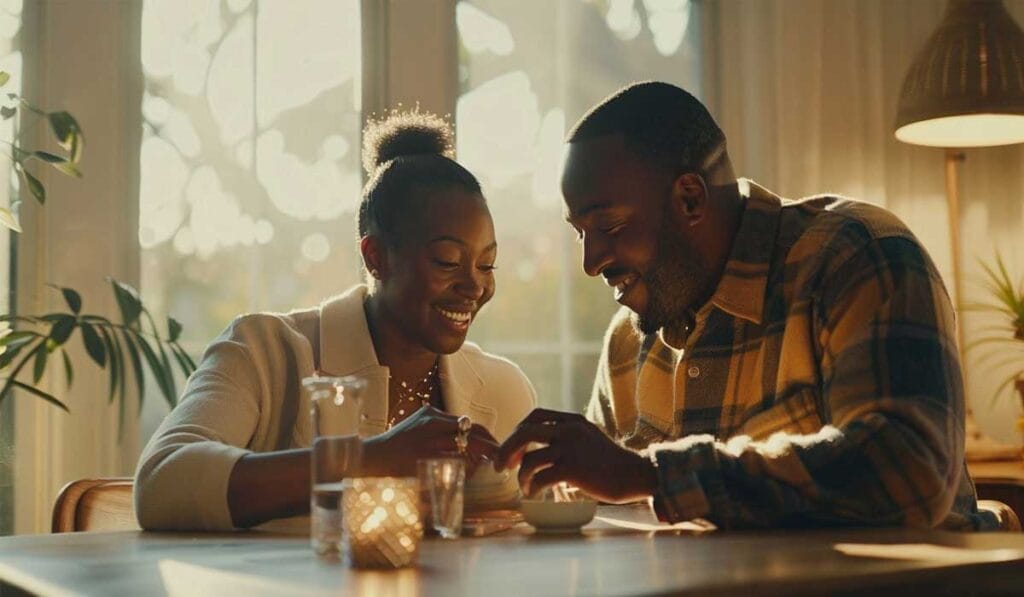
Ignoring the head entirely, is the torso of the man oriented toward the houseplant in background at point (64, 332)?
no

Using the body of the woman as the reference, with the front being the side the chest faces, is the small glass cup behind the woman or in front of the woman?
in front

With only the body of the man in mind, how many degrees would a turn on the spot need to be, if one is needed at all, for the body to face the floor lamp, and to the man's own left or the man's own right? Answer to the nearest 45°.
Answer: approximately 135° to the man's own right

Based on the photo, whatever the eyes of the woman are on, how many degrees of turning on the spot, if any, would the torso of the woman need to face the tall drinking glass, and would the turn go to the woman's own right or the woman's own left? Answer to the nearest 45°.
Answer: approximately 45° to the woman's own right

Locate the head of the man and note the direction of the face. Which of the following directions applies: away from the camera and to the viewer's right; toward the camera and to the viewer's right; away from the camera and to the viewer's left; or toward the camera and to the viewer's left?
toward the camera and to the viewer's left

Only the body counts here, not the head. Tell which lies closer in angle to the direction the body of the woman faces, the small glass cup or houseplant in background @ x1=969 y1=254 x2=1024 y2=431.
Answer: the small glass cup

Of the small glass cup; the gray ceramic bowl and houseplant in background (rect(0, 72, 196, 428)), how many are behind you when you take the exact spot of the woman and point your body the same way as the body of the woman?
1

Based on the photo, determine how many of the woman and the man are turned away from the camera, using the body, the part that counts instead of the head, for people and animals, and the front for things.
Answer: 0

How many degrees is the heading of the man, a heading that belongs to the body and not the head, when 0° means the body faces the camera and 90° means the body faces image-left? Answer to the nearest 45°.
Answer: approximately 45°

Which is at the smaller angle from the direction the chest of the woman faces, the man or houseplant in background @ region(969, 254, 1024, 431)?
the man

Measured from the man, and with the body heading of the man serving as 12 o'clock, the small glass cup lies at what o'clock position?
The small glass cup is roughly at 12 o'clock from the man.

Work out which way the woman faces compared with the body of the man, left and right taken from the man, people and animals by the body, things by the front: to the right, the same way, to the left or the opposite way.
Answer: to the left

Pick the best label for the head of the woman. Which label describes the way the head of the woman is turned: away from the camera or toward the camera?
toward the camera

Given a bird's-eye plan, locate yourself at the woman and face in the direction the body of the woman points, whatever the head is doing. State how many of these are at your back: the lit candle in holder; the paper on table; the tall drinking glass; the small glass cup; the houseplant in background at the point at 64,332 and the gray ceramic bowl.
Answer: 1
